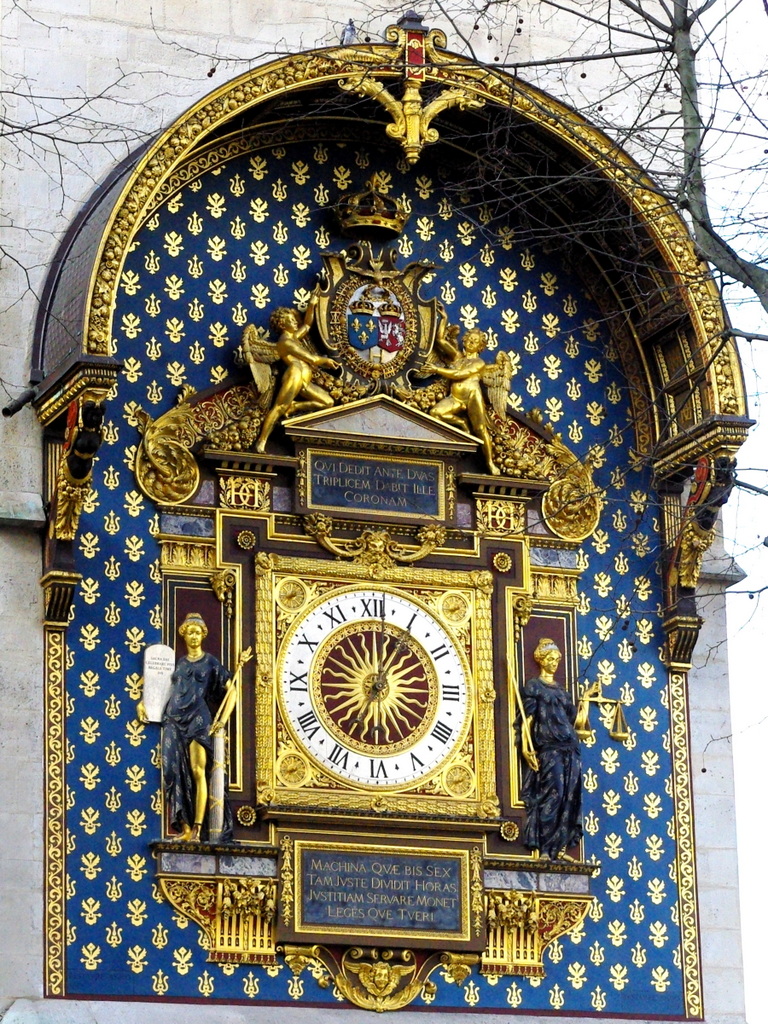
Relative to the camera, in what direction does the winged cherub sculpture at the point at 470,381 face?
facing the viewer and to the left of the viewer

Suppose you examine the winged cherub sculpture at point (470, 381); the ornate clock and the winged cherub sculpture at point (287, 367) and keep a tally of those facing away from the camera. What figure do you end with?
0

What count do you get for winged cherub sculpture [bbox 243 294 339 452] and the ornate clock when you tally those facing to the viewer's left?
0

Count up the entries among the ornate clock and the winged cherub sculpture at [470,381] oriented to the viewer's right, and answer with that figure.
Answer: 0

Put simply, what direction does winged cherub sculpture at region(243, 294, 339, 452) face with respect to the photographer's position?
facing the viewer and to the right of the viewer

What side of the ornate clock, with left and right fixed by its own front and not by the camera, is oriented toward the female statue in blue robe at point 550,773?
left

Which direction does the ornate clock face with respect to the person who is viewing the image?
facing the viewer
